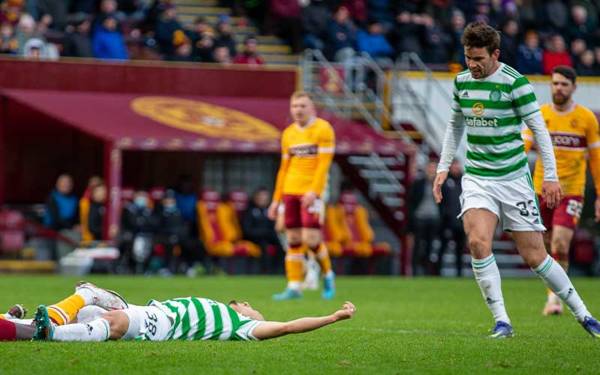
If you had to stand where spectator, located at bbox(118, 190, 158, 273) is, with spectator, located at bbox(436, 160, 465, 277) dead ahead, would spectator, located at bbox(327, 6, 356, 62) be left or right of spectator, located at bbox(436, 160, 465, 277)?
left

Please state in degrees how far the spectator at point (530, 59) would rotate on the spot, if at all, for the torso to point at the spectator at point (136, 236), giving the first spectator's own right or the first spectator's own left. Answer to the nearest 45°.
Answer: approximately 45° to the first spectator's own right

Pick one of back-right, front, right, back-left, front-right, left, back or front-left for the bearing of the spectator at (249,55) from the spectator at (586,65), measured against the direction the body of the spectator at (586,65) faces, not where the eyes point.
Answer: front-right

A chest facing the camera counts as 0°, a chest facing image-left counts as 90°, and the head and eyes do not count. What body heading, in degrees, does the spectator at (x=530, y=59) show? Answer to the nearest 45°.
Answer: approximately 0°

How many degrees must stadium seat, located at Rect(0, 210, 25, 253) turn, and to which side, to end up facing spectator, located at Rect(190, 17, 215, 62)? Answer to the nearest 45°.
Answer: approximately 135° to its left

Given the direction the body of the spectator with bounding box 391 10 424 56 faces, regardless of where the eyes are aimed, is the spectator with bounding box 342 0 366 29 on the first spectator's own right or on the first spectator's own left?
on the first spectator's own right

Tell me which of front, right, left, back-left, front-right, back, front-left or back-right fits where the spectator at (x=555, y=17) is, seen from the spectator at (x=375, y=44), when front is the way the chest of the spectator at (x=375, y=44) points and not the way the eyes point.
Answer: back-left

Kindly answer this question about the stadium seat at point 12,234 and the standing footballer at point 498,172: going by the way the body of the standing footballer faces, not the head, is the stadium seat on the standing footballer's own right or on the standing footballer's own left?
on the standing footballer's own right
